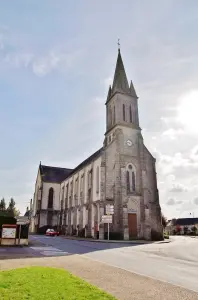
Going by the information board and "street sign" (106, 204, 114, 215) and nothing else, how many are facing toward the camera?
2

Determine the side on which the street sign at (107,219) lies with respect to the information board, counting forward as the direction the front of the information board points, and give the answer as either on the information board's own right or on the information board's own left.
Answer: on the information board's own left

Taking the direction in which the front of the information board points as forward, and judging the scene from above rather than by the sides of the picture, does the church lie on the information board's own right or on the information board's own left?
on the information board's own left

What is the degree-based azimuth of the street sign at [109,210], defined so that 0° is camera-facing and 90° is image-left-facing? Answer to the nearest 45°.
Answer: approximately 0°
